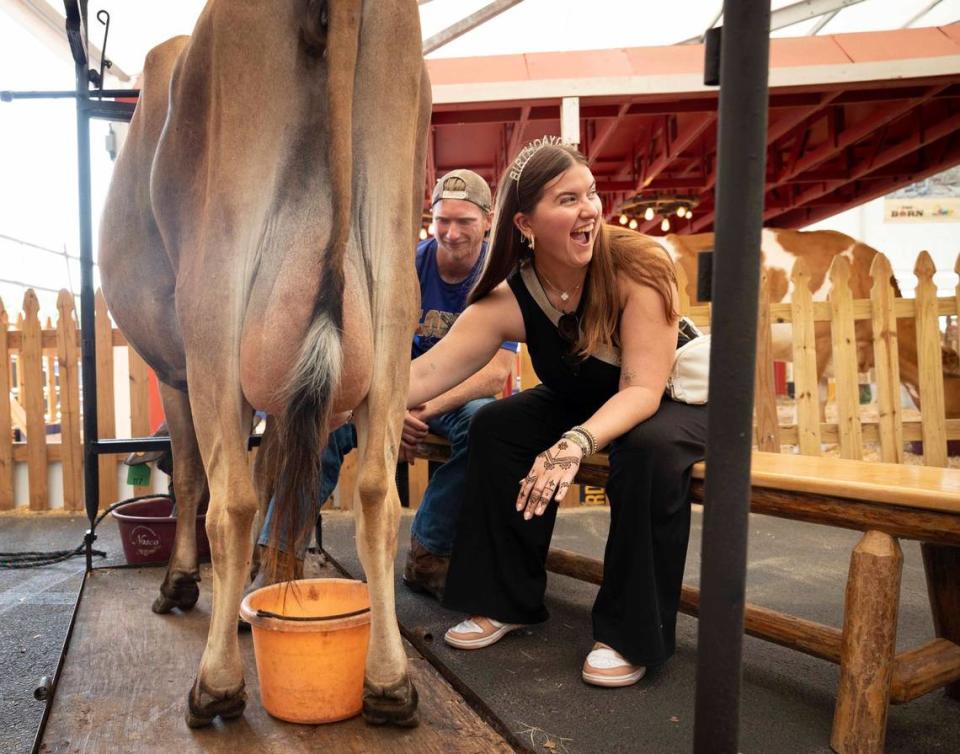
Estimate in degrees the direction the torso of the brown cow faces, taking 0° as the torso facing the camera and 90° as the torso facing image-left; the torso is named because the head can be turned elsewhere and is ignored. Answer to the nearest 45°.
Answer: approximately 180°

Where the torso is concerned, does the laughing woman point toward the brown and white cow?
no

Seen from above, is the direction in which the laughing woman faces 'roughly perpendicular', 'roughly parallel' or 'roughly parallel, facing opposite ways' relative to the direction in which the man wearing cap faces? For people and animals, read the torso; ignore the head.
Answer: roughly parallel

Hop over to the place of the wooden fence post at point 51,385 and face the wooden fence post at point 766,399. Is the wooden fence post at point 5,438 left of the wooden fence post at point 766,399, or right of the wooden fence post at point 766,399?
right

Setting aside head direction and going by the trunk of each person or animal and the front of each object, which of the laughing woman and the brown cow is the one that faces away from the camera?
the brown cow

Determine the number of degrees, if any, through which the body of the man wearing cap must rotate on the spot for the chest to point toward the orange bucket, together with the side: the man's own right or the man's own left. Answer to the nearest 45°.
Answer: approximately 45° to the man's own left

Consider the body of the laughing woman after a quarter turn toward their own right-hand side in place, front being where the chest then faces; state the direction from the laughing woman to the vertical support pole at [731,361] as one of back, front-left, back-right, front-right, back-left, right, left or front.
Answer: back-left

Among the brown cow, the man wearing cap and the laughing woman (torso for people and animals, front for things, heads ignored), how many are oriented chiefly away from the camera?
1

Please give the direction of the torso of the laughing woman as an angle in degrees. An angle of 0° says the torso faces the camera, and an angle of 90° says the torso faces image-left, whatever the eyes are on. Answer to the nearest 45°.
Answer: approximately 45°

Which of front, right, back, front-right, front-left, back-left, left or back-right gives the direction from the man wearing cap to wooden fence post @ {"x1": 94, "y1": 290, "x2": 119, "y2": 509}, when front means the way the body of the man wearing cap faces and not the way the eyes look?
right

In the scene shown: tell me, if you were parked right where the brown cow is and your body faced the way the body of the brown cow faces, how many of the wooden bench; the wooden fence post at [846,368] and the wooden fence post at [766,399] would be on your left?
0

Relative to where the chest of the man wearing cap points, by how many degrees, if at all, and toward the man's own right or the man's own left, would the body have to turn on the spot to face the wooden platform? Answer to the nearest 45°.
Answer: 0° — they already face it

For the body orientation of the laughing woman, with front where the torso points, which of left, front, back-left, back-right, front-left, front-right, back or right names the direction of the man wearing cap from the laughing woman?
right

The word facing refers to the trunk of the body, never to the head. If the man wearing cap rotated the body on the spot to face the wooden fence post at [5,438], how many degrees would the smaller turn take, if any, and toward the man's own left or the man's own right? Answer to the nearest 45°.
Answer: approximately 90° to the man's own right

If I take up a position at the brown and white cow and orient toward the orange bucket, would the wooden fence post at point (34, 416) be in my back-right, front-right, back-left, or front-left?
front-right

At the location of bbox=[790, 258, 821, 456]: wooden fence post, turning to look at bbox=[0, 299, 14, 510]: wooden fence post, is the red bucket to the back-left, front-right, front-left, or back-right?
front-left

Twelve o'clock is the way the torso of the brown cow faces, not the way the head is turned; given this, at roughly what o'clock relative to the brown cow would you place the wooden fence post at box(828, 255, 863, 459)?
The wooden fence post is roughly at 2 o'clock from the brown cow.

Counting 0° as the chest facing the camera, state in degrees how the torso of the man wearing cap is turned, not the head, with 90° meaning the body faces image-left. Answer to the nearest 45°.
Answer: approximately 45°

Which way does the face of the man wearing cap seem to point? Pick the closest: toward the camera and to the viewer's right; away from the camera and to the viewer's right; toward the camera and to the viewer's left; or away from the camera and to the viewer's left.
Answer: toward the camera and to the viewer's left
